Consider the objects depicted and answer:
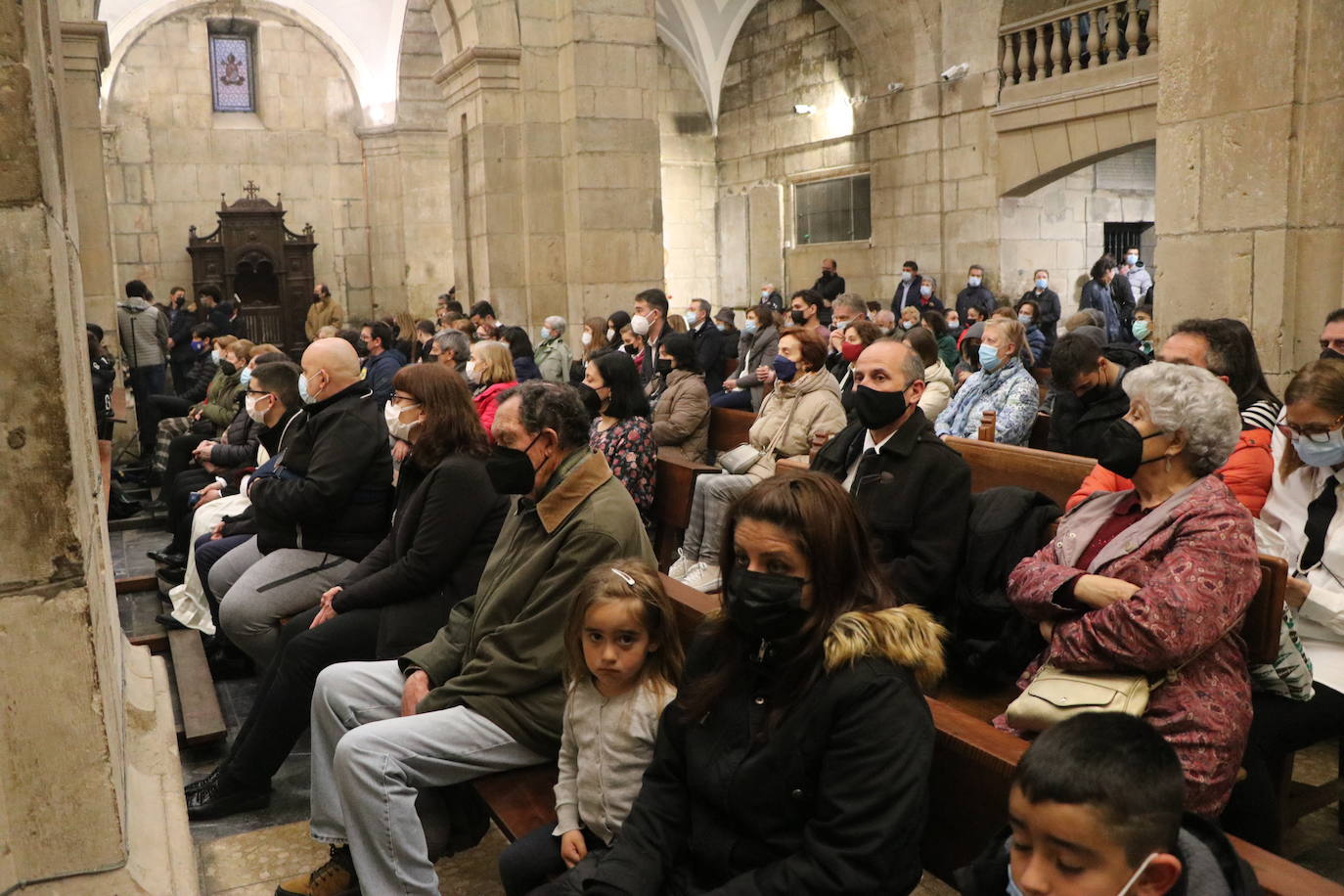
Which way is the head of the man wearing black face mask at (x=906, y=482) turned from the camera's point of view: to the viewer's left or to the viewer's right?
to the viewer's left

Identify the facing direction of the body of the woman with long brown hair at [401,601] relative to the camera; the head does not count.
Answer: to the viewer's left

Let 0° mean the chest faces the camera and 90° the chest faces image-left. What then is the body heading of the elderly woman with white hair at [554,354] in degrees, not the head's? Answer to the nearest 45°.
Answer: approximately 90°

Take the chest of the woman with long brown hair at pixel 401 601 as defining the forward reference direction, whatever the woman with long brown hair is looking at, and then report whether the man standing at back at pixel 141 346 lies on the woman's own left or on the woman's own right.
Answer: on the woman's own right

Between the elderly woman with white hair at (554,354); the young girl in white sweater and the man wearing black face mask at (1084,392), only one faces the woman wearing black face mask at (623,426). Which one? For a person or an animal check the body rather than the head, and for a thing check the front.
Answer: the man wearing black face mask

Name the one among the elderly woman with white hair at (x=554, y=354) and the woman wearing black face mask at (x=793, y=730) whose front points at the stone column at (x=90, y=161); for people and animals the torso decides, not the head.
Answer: the elderly woman with white hair

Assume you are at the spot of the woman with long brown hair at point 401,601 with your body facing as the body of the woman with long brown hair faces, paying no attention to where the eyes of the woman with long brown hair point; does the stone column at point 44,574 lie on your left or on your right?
on your left

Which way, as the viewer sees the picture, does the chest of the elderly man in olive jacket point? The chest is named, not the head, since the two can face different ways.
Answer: to the viewer's left

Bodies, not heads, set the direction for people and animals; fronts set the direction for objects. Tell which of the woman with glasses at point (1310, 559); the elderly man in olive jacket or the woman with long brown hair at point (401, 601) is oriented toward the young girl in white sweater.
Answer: the woman with glasses

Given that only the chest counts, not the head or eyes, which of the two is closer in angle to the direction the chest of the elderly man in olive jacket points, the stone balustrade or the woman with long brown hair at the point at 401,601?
the woman with long brown hair
